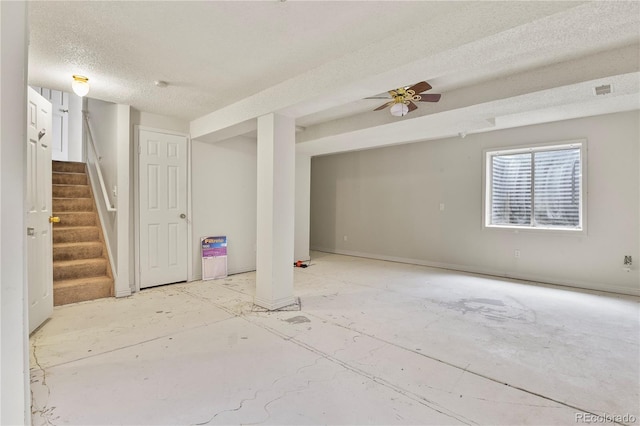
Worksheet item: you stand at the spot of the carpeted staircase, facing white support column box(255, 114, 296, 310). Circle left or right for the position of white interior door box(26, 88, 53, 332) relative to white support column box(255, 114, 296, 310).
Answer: right

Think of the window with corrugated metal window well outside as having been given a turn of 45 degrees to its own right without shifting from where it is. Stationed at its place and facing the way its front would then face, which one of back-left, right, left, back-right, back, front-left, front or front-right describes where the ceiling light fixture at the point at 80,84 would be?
front-left

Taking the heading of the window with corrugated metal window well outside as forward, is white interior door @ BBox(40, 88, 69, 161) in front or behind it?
in front

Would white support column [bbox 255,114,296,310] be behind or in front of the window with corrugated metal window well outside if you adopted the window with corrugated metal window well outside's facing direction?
in front

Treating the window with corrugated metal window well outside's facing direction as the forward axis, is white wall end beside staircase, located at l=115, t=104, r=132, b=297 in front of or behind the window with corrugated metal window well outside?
in front

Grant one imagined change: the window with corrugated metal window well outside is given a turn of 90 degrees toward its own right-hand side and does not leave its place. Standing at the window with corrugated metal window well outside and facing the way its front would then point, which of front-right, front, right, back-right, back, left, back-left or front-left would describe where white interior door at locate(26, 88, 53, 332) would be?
left

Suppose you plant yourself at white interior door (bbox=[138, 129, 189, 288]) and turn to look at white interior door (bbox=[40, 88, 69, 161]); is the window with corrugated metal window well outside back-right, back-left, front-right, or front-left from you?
back-right

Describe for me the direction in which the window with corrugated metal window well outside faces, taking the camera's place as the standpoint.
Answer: facing the viewer and to the left of the viewer
